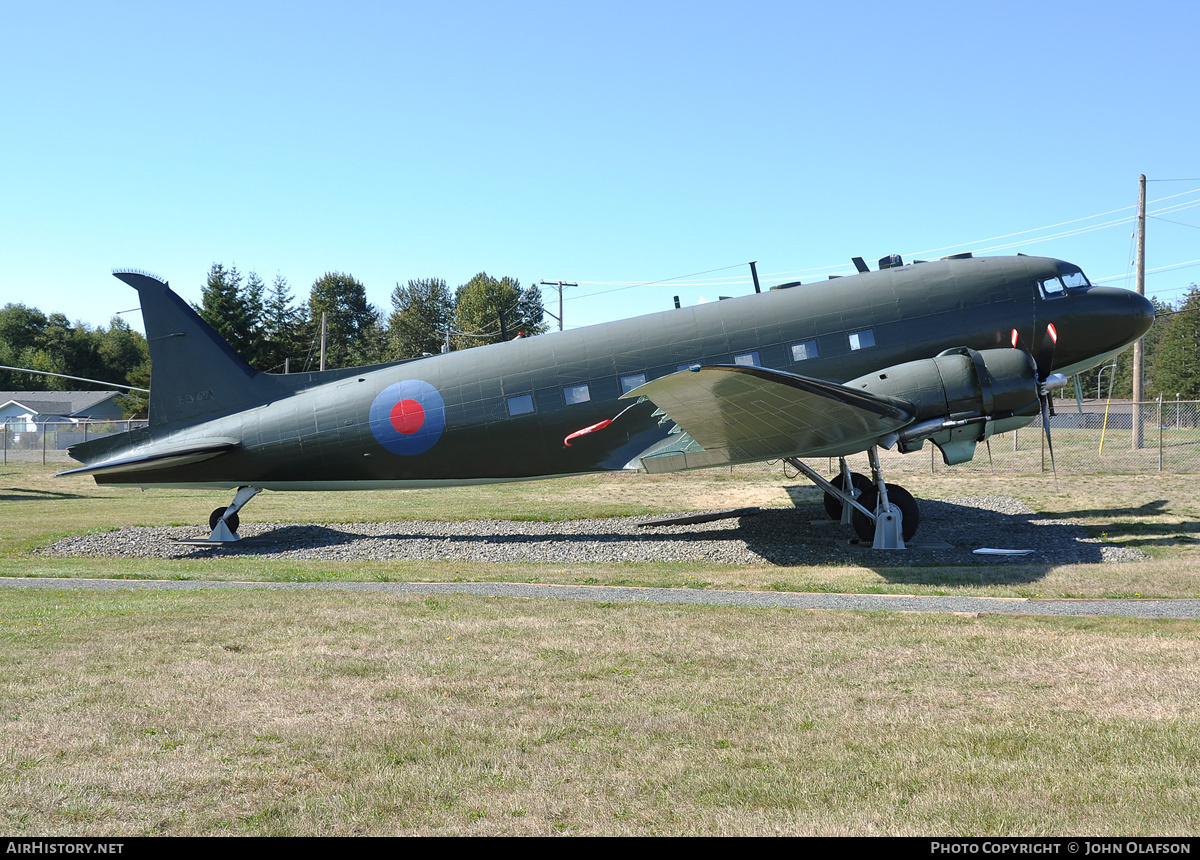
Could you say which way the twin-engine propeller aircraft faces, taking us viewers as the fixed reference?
facing to the right of the viewer

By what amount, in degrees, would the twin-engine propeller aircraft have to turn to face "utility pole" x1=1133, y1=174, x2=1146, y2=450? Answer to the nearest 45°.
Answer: approximately 45° to its left
